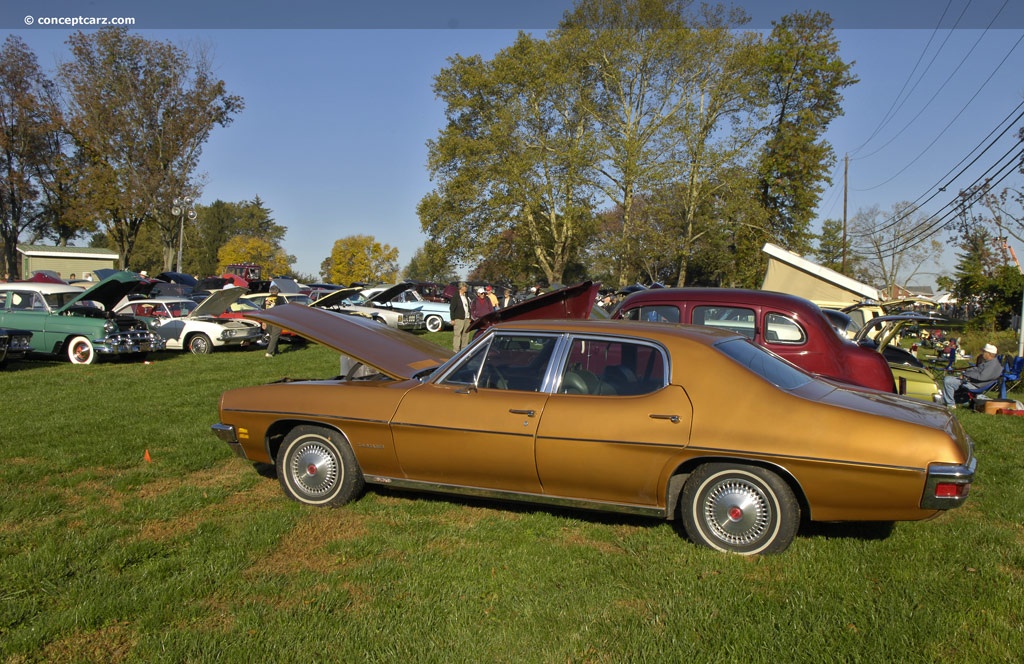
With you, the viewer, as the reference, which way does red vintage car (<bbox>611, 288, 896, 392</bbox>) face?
facing to the left of the viewer

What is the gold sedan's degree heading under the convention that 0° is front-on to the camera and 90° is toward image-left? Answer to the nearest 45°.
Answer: approximately 90°

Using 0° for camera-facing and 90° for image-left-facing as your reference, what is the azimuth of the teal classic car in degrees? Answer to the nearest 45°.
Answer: approximately 315°

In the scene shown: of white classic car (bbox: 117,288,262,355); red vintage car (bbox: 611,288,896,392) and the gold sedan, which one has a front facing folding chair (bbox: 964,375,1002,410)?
the white classic car

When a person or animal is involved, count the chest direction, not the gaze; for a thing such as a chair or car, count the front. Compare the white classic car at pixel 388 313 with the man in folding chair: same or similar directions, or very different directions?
very different directions

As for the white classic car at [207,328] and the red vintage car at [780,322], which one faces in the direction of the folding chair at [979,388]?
the white classic car

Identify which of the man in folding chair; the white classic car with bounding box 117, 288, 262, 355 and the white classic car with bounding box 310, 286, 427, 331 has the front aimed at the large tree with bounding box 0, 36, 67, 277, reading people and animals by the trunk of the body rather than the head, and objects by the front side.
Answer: the man in folding chair

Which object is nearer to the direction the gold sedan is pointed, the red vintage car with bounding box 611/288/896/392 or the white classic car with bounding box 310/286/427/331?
the white classic car

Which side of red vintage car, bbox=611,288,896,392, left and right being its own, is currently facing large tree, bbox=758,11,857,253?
right

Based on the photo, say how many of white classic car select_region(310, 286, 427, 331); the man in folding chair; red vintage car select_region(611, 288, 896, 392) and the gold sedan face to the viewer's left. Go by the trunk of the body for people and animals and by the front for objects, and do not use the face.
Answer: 3
